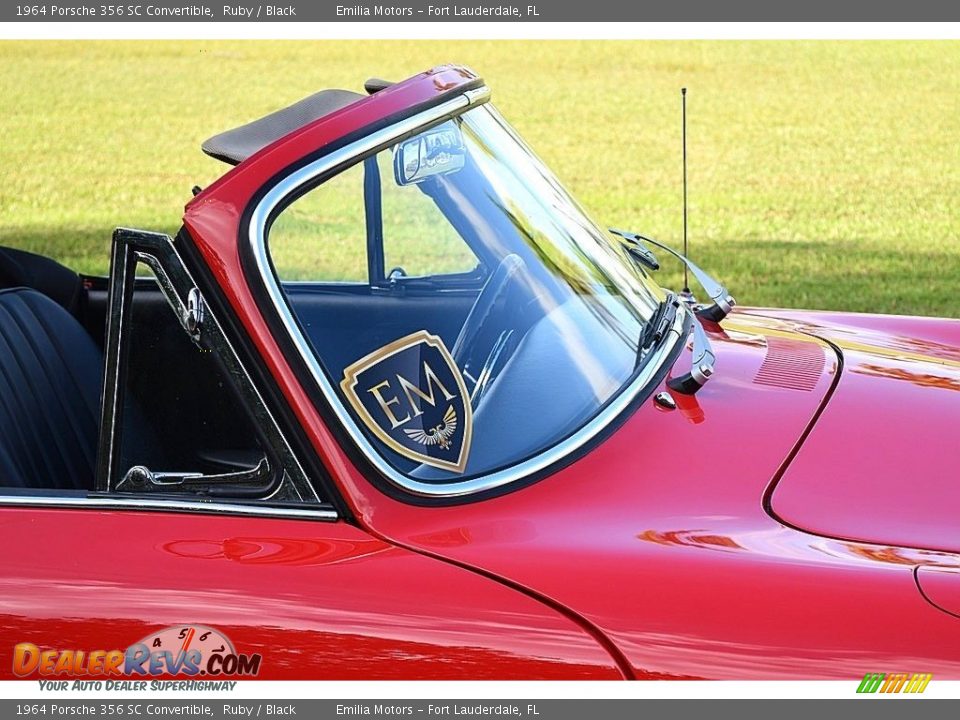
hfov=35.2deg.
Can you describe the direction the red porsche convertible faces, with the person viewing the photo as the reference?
facing the viewer and to the right of the viewer
